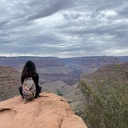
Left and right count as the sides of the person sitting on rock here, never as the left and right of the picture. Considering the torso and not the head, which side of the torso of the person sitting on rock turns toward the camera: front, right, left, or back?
back
